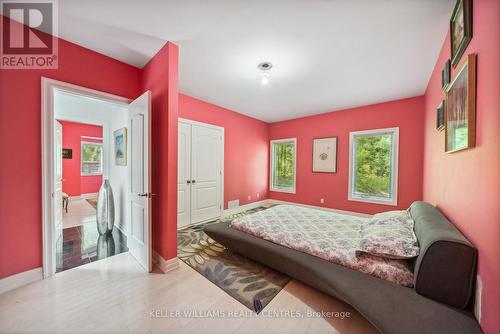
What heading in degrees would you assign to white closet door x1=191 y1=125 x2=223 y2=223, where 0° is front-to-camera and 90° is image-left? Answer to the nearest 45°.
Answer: approximately 315°

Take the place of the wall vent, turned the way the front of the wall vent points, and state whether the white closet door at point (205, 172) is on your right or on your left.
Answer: on your right

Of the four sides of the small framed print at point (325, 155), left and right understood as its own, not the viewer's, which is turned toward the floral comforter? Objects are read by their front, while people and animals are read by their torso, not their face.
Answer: front

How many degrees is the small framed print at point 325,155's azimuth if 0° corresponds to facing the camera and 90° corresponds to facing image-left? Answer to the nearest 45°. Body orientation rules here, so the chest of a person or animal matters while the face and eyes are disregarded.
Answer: approximately 0°

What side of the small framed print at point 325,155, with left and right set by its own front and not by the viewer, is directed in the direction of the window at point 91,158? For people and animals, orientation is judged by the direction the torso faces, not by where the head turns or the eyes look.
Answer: right

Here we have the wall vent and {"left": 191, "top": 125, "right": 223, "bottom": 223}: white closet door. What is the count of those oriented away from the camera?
0

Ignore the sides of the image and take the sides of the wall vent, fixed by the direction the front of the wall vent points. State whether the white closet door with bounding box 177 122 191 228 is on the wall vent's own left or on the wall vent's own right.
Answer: on the wall vent's own right

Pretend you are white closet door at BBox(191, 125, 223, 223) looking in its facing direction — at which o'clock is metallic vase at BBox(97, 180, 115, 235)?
The metallic vase is roughly at 4 o'clock from the white closet door.

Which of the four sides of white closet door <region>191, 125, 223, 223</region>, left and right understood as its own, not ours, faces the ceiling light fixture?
front
